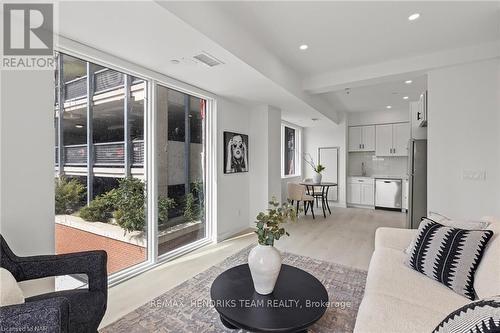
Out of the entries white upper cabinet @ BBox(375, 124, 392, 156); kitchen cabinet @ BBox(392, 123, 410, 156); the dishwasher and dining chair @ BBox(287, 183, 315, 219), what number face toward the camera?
3

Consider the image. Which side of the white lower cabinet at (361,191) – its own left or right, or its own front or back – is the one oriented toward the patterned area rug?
front

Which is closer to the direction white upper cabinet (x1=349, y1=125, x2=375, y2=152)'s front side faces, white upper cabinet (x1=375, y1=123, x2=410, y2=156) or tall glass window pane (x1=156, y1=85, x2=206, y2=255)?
the tall glass window pane

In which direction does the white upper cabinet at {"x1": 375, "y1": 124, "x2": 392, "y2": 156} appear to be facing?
toward the camera

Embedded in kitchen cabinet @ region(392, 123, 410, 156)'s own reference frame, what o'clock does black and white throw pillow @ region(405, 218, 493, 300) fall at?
The black and white throw pillow is roughly at 12 o'clock from the kitchen cabinet.

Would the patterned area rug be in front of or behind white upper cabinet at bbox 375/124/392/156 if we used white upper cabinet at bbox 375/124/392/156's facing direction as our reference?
in front

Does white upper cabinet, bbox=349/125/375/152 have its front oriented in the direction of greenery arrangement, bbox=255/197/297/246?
yes

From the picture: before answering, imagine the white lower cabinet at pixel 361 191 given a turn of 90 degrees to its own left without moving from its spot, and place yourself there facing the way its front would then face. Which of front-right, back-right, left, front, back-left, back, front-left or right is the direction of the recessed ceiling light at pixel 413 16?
right

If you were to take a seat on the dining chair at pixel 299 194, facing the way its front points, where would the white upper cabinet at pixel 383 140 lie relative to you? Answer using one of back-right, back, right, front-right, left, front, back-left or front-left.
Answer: front

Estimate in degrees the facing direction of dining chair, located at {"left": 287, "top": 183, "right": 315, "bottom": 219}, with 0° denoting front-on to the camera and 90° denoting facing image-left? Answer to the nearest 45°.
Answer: approximately 225°

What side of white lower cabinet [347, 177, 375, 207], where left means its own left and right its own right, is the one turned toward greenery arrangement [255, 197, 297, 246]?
front

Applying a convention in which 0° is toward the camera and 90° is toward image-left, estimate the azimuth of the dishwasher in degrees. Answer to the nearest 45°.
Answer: approximately 0°

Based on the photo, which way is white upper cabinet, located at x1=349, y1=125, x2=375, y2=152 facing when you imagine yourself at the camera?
facing the viewer

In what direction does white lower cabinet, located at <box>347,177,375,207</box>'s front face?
toward the camera

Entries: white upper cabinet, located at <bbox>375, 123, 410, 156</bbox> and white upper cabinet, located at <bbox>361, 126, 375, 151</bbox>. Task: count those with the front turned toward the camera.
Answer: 2
